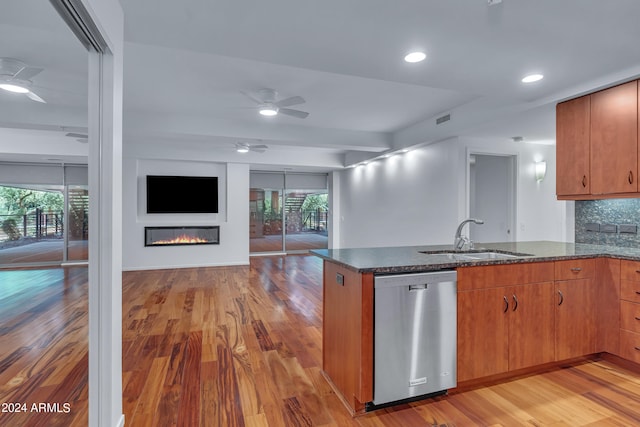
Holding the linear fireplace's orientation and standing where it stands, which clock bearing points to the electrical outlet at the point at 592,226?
The electrical outlet is roughly at 11 o'clock from the linear fireplace.

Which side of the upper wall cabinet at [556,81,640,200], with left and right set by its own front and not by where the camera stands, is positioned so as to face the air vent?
right

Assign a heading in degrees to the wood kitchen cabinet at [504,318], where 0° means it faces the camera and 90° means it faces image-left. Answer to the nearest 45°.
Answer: approximately 315°

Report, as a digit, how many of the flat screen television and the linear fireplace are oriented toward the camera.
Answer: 2

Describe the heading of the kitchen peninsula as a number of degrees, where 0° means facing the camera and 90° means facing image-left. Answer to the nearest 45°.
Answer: approximately 315°

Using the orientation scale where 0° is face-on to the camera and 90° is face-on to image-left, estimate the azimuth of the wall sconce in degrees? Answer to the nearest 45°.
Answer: approximately 0°
